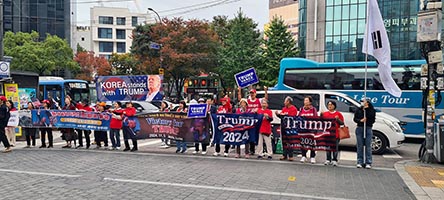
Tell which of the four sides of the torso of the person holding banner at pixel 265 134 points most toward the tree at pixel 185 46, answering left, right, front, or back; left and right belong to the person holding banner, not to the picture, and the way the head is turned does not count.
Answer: back

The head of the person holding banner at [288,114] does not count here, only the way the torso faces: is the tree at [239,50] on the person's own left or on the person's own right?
on the person's own right

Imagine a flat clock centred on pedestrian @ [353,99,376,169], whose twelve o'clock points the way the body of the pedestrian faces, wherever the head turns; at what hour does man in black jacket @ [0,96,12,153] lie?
The man in black jacket is roughly at 3 o'clock from the pedestrian.

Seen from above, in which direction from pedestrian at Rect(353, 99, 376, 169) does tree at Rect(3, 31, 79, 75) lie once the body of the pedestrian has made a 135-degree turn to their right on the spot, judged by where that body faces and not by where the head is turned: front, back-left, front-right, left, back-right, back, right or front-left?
front

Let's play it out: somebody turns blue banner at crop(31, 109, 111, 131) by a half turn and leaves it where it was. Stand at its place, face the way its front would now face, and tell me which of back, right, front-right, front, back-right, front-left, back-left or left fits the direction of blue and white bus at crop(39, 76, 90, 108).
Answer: front

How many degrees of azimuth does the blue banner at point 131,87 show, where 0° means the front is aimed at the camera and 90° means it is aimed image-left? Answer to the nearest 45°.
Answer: approximately 0°

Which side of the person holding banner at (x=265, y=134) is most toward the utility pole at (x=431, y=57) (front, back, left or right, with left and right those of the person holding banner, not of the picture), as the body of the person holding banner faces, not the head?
left

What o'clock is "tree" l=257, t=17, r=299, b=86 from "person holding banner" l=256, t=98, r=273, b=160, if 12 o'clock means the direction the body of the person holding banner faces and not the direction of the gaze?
The tree is roughly at 6 o'clock from the person holding banner.

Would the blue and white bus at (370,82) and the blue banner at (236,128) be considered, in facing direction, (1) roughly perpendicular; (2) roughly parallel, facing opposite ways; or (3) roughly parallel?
roughly perpendicular

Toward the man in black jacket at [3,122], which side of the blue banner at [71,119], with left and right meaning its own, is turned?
right
